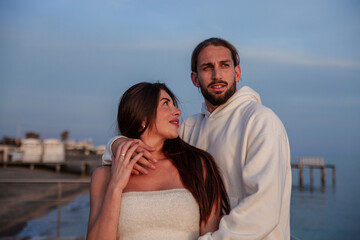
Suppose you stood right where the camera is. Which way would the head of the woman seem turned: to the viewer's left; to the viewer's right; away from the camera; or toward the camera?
to the viewer's right

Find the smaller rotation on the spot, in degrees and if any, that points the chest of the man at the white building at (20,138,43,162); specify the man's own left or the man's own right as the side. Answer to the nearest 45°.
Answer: approximately 90° to the man's own right

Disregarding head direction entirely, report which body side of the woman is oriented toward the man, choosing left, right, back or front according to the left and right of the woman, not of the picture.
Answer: left

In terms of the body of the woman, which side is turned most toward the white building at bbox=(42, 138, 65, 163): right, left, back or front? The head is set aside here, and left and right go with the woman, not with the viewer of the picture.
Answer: back

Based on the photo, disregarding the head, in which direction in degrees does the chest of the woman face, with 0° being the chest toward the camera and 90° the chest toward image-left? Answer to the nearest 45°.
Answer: approximately 0°

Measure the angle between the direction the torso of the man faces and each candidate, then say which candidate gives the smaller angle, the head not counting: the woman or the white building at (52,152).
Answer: the woman

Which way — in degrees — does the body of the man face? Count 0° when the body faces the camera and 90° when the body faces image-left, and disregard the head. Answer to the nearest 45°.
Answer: approximately 45°
